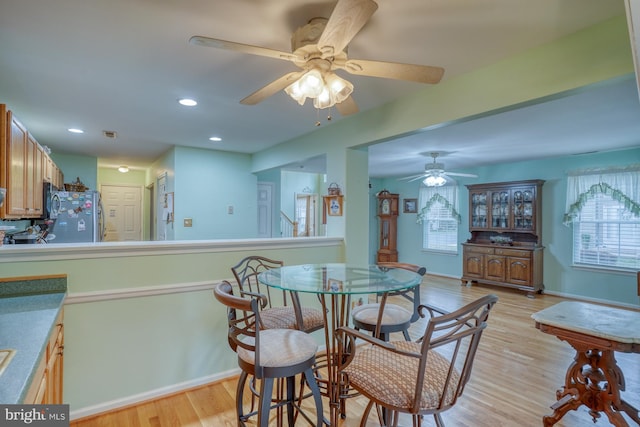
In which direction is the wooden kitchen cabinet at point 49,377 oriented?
to the viewer's right

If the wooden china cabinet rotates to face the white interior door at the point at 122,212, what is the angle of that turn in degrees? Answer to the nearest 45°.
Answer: approximately 45° to its right

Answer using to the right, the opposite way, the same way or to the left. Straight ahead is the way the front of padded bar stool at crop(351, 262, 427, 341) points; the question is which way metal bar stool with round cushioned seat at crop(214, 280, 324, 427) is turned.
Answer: the opposite way

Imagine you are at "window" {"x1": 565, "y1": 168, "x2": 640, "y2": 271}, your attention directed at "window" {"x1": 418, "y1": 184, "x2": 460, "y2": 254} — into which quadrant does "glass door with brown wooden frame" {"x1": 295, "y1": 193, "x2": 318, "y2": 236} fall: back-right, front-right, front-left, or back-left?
front-left

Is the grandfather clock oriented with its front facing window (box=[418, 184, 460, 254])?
no

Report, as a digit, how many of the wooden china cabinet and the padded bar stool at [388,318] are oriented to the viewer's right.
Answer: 0

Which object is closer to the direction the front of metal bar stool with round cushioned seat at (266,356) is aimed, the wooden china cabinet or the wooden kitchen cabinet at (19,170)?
the wooden china cabinet

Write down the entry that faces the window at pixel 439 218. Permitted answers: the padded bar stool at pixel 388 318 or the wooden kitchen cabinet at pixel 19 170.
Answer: the wooden kitchen cabinet

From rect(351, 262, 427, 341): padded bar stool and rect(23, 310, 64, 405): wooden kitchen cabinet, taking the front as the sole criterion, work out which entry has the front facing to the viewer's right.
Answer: the wooden kitchen cabinet

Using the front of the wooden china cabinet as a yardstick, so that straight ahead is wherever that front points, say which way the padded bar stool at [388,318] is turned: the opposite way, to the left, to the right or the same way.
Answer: the same way

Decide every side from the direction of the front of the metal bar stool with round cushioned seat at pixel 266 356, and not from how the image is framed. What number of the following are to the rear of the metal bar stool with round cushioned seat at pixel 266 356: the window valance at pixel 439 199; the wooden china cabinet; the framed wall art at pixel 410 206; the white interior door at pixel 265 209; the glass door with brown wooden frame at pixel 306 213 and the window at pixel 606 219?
0

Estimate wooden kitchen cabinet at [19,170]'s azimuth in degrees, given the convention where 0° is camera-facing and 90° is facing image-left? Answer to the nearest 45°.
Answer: approximately 270°

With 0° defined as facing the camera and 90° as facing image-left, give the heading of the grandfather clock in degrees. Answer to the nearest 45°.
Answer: approximately 45°

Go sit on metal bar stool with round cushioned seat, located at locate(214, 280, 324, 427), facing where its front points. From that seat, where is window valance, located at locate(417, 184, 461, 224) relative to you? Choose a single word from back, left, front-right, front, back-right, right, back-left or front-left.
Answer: front

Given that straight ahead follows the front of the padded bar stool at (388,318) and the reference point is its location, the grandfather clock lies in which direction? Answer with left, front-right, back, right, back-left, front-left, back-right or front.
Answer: back-right

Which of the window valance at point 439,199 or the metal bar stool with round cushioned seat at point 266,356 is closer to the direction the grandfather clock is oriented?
the metal bar stool with round cushioned seat

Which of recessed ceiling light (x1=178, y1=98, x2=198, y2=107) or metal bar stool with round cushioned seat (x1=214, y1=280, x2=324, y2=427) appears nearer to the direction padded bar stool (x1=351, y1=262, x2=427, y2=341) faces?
the metal bar stool with round cushioned seat

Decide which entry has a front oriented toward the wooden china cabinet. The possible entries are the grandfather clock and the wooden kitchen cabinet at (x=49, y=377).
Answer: the wooden kitchen cabinet

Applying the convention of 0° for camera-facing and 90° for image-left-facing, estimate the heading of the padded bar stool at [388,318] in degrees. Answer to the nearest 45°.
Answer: approximately 45°

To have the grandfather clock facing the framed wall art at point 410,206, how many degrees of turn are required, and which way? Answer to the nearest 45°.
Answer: approximately 135° to its left

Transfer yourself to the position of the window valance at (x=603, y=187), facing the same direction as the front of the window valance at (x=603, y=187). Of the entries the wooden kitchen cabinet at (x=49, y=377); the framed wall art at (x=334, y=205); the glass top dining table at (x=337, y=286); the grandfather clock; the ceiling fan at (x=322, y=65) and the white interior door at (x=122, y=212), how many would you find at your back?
0

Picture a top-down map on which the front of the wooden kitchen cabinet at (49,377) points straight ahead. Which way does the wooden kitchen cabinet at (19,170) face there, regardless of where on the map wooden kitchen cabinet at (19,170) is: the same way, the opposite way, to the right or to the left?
the same way
